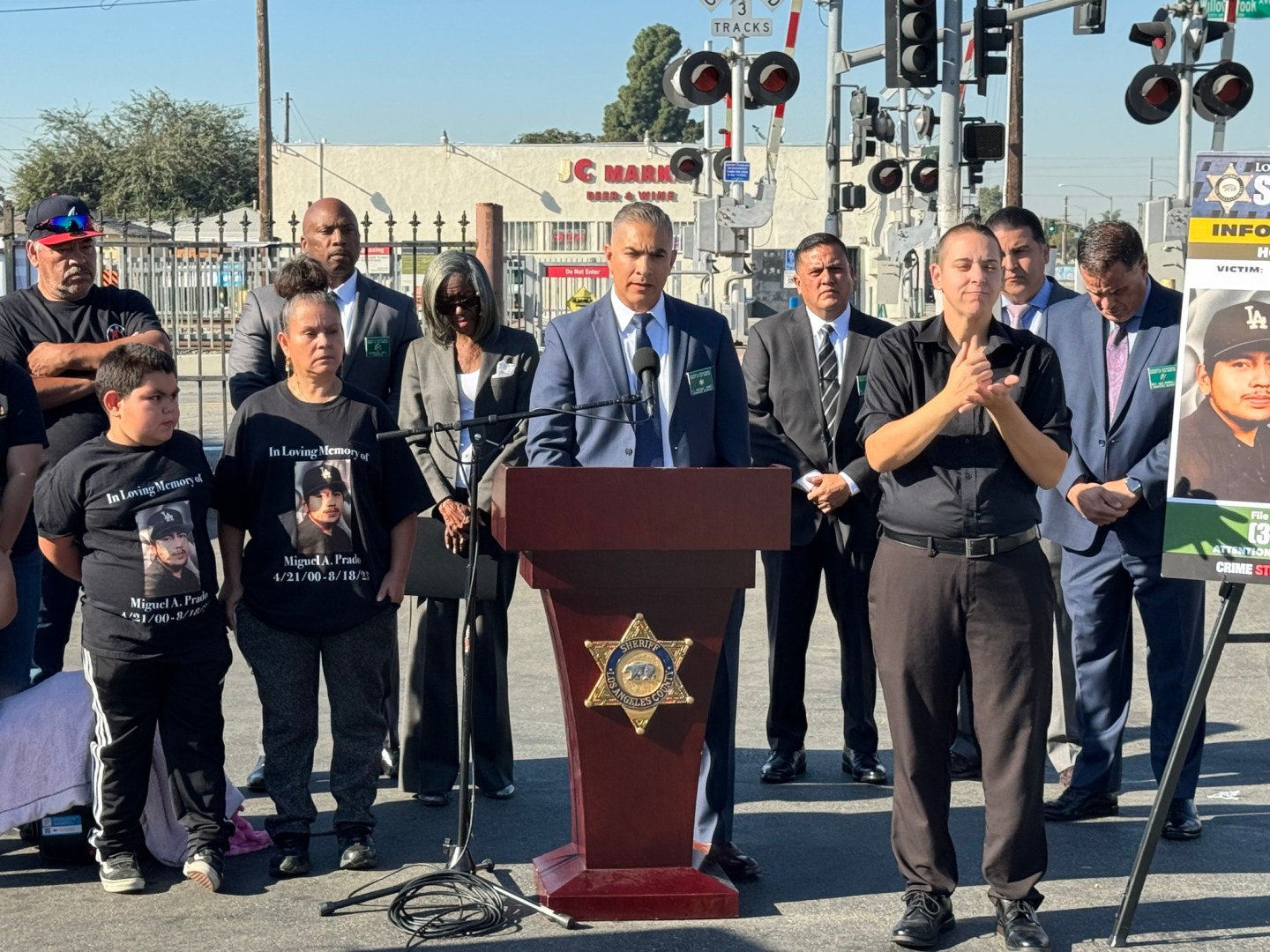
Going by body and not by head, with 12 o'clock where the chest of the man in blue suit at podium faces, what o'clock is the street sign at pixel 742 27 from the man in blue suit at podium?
The street sign is roughly at 6 o'clock from the man in blue suit at podium.

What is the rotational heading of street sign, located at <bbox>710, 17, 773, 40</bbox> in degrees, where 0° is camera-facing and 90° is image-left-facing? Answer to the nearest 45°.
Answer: approximately 0°

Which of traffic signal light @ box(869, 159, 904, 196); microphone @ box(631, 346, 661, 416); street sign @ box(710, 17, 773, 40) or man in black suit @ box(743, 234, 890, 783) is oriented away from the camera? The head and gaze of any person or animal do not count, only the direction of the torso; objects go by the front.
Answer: the microphone

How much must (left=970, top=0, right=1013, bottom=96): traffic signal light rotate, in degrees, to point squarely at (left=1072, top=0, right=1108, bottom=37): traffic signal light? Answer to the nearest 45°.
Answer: approximately 90° to its left

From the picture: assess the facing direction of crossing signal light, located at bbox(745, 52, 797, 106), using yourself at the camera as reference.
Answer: facing the viewer

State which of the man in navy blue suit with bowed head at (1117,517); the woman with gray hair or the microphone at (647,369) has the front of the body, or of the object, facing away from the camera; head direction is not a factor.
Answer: the microphone

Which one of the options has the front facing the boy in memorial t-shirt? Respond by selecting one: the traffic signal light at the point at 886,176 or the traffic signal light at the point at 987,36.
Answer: the traffic signal light at the point at 886,176
